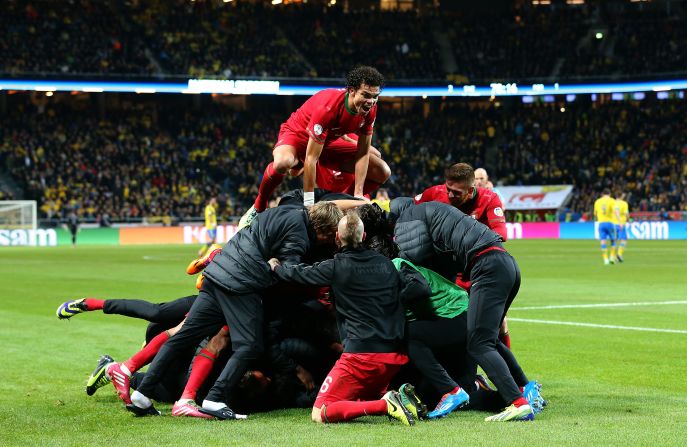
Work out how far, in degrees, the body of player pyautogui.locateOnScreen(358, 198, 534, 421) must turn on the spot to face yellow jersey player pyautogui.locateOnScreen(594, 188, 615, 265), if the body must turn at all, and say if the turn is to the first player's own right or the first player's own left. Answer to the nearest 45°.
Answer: approximately 90° to the first player's own right

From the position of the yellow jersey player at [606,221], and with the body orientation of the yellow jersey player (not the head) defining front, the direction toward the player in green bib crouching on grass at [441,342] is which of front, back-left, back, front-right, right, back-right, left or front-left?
back

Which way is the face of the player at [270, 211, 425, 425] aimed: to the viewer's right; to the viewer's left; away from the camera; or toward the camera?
away from the camera

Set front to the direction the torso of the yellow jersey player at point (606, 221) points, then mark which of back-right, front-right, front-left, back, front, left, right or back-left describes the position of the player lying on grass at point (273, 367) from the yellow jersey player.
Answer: back

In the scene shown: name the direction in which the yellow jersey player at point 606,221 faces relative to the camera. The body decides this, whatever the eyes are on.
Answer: away from the camera
